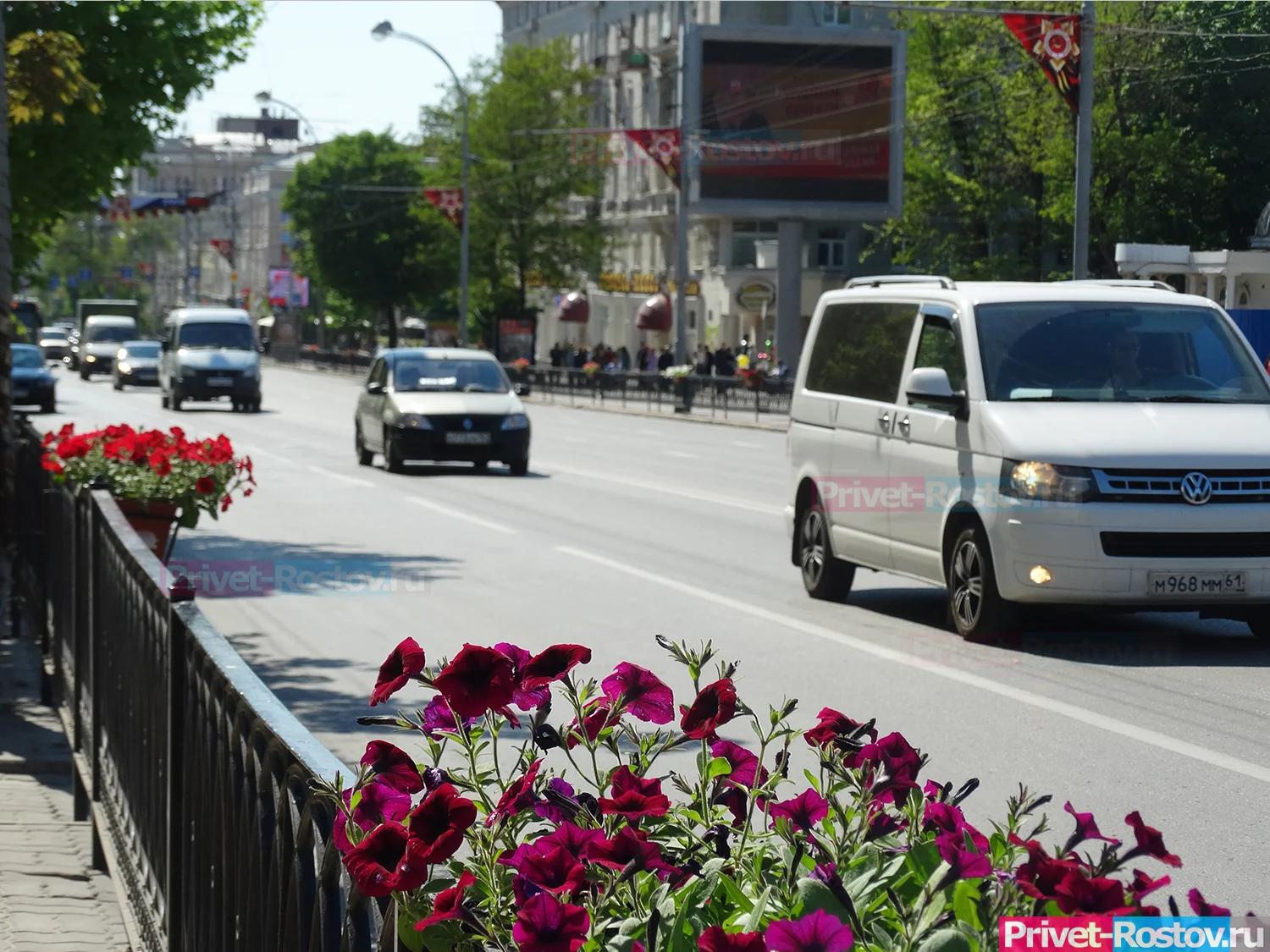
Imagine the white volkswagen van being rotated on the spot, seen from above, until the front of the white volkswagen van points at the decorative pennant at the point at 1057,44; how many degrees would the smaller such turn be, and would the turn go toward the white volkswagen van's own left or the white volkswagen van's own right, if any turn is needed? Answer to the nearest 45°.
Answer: approximately 135° to the white volkswagen van's own left

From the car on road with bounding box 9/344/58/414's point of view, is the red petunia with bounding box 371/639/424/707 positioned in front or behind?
in front

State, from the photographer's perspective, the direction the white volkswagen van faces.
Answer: facing the viewer and to the right of the viewer

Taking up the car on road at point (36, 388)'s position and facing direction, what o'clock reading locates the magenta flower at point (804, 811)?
The magenta flower is roughly at 12 o'clock from the car on road.

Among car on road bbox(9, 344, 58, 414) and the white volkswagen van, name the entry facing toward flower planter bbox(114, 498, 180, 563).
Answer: the car on road

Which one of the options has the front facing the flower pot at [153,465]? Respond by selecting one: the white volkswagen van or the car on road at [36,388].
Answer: the car on road

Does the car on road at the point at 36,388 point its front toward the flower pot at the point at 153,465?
yes

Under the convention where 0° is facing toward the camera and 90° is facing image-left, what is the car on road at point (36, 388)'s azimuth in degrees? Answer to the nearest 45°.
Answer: approximately 0°

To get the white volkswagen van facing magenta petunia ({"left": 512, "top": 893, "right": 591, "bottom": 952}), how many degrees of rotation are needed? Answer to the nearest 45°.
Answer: approximately 45° to its right

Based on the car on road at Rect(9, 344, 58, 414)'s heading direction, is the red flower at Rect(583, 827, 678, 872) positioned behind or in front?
in front

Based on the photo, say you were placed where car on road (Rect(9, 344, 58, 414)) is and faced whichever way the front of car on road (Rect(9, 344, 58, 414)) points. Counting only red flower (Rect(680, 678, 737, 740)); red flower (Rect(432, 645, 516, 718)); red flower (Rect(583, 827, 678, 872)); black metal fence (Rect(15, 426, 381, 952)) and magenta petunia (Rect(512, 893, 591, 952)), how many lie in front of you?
5

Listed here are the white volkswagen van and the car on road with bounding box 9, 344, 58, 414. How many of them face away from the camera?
0

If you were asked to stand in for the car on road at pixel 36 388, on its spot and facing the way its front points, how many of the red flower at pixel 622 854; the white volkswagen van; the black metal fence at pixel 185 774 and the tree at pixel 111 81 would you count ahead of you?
4
